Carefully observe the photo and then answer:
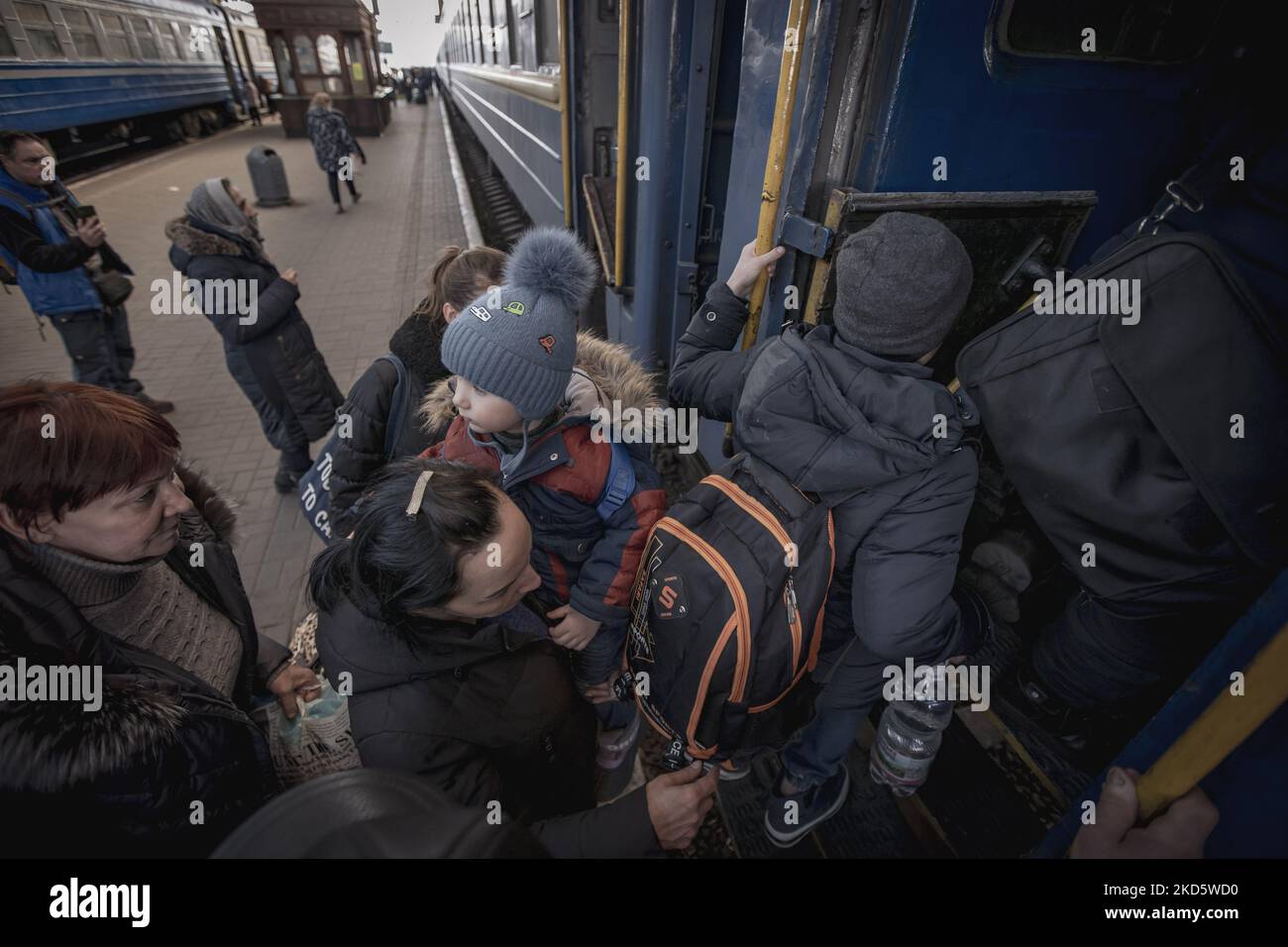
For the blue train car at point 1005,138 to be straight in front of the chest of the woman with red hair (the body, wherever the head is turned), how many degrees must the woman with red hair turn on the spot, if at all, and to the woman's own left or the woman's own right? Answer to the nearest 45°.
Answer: approximately 45° to the woman's own left

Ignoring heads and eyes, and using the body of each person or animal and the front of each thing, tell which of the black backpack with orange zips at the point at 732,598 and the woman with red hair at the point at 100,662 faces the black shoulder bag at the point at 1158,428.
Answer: the woman with red hair

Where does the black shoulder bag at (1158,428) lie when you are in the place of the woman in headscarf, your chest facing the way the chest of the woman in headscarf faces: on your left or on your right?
on your right

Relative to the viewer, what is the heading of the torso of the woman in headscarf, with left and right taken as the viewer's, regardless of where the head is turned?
facing to the right of the viewer

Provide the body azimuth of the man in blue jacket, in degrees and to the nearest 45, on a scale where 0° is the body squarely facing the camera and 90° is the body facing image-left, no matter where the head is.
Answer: approximately 315°

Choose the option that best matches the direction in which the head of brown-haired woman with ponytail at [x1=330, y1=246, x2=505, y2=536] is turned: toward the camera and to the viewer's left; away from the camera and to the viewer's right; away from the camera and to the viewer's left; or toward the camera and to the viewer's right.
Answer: away from the camera and to the viewer's right

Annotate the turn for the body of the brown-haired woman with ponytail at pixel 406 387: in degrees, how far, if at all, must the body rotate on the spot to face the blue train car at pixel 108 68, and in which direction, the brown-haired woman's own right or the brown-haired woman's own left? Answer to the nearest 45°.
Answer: approximately 90° to the brown-haired woman's own left

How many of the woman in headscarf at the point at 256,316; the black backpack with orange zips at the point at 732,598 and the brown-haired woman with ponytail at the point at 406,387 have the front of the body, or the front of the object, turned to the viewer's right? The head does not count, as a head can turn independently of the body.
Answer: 2

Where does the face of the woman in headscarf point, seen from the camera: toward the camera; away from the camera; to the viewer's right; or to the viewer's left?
to the viewer's right

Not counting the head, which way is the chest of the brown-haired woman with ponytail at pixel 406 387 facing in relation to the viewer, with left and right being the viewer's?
facing to the right of the viewer
